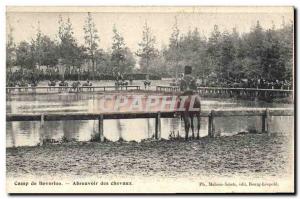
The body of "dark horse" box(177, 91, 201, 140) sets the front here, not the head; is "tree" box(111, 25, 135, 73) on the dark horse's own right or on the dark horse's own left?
on the dark horse's own left

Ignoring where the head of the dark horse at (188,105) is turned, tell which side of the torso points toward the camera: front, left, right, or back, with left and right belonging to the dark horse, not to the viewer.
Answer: back

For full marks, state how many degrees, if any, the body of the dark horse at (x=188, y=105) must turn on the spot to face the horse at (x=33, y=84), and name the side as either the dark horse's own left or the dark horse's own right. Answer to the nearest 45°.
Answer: approximately 90° to the dark horse's own left
